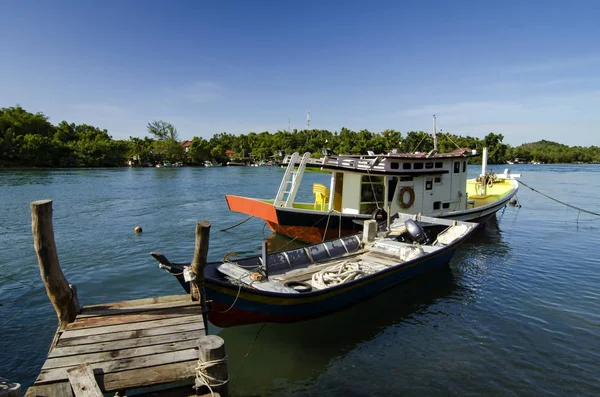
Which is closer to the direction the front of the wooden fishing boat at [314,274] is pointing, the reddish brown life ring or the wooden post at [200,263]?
the wooden post

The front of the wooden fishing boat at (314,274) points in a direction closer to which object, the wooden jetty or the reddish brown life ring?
the wooden jetty

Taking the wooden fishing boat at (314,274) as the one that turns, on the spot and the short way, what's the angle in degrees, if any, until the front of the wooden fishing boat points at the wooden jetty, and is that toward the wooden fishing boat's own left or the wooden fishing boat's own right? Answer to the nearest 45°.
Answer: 0° — it already faces it

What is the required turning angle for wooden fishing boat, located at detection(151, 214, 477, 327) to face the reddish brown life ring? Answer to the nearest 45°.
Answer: approximately 180°

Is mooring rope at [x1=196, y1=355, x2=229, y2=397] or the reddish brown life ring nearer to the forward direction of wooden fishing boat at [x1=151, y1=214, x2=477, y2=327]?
the mooring rope

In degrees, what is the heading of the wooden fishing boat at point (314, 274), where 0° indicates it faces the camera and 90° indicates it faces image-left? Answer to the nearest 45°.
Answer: approximately 45°

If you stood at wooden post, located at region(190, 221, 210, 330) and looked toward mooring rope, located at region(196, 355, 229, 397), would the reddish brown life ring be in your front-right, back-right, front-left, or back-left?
back-left

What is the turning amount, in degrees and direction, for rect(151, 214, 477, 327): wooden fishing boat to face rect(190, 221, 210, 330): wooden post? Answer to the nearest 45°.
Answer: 0° — it already faces it

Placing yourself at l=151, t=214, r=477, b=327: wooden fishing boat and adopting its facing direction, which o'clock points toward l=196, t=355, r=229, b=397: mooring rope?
The mooring rope is roughly at 11 o'clock from the wooden fishing boat.
